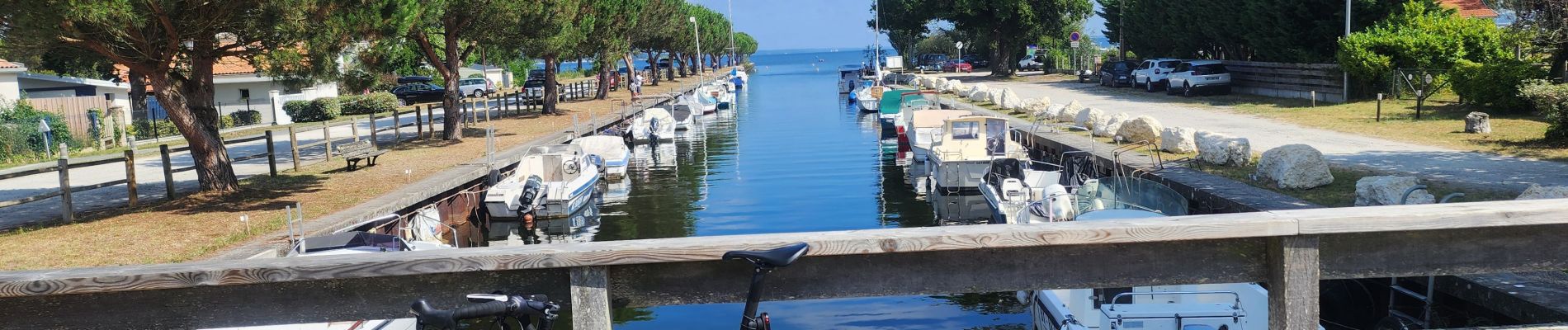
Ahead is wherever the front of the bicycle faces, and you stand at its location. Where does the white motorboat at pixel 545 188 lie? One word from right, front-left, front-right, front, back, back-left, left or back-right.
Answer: right

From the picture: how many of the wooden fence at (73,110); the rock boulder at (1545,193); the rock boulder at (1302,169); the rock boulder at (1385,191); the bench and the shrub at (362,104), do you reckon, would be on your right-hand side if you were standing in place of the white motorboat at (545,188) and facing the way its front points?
3

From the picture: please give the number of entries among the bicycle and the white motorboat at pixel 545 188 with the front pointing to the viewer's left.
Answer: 1

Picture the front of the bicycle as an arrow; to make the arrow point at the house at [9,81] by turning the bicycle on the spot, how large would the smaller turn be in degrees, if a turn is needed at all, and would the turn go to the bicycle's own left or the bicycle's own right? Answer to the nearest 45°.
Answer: approximately 45° to the bicycle's own right

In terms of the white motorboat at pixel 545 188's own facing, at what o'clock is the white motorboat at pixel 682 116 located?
the white motorboat at pixel 682 116 is roughly at 11 o'clock from the white motorboat at pixel 545 188.

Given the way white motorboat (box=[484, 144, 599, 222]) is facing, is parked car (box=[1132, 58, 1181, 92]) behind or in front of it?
in front

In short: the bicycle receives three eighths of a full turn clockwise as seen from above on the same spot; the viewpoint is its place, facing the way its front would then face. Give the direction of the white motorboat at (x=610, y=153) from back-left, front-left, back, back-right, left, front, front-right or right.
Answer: front-left

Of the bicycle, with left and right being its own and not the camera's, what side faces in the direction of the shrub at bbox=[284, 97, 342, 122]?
right

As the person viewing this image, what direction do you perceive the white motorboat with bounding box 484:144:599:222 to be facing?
facing away from the viewer and to the right of the viewer

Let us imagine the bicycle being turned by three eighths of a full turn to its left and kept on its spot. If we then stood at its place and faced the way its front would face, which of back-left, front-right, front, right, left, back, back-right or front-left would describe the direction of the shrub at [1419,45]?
left

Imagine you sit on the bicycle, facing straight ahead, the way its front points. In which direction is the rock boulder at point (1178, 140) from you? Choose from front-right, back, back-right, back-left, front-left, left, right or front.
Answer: back-right

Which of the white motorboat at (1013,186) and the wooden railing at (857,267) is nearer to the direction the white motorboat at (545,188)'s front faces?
the white motorboat

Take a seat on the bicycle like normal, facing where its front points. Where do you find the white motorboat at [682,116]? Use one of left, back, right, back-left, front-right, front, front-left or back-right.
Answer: right

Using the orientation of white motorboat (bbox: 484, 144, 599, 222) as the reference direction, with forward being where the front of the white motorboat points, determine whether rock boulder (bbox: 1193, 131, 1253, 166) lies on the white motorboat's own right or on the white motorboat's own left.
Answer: on the white motorboat's own right

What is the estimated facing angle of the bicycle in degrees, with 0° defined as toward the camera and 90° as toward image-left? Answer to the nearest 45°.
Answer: approximately 90°
